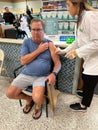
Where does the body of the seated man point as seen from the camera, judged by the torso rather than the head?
toward the camera
